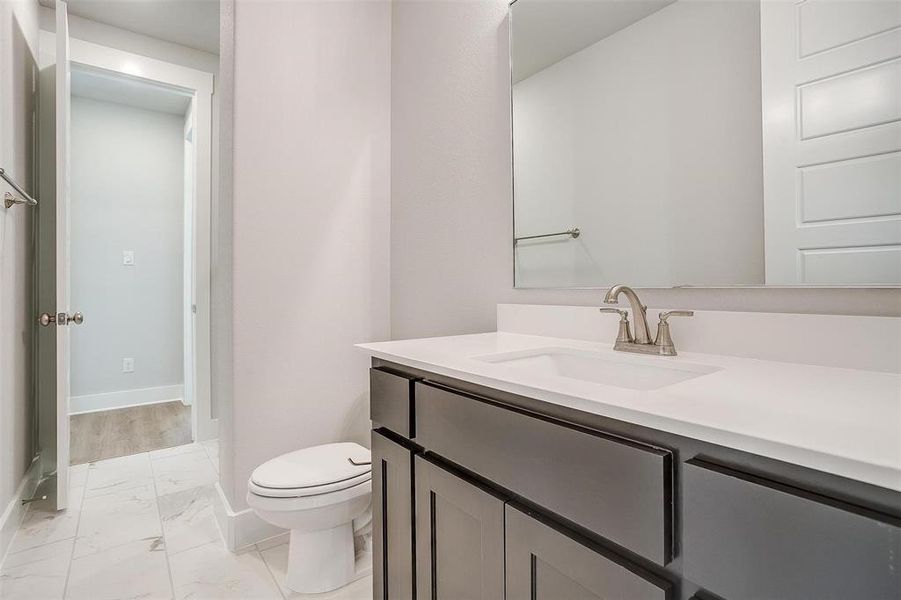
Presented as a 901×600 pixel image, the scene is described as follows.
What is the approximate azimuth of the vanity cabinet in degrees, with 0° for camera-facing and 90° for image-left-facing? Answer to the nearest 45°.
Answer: approximately 45°

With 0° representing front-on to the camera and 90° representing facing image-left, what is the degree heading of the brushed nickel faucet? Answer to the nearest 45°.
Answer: approximately 45°

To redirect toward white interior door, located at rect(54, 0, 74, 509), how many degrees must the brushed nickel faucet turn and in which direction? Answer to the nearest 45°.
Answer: approximately 45° to its right
